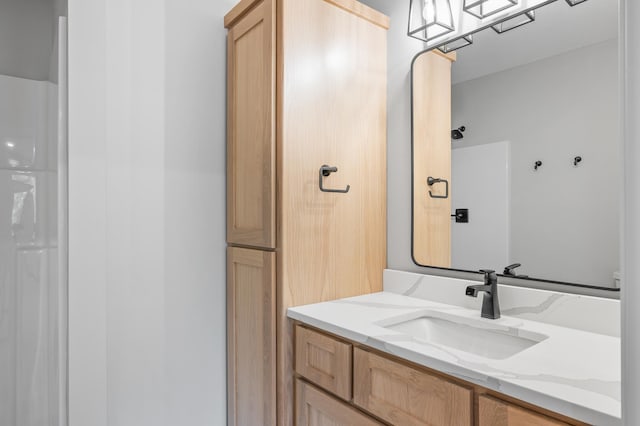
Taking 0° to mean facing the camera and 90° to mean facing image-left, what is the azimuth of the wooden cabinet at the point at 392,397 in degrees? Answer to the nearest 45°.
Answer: approximately 45°

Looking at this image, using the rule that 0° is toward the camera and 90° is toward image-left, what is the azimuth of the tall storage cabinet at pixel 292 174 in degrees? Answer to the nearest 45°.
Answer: approximately 45°

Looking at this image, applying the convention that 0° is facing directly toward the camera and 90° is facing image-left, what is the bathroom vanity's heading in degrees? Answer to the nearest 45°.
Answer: approximately 45°

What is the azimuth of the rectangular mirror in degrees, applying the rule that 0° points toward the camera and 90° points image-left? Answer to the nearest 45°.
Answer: approximately 45°

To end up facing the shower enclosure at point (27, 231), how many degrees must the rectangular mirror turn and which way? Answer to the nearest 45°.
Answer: approximately 45° to its right
